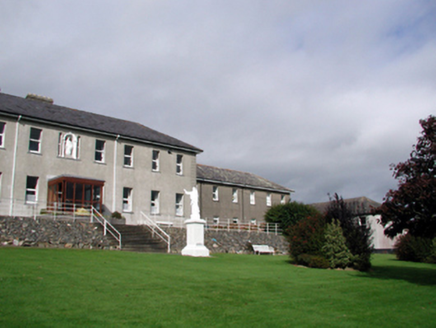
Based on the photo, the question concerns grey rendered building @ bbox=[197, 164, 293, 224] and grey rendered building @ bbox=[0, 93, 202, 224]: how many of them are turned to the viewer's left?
0

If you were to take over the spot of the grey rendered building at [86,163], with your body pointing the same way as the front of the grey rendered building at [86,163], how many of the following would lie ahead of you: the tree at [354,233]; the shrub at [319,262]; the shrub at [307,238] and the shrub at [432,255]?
4

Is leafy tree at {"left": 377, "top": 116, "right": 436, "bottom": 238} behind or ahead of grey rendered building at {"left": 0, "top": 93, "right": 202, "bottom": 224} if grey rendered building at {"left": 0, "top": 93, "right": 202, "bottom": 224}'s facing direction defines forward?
ahead

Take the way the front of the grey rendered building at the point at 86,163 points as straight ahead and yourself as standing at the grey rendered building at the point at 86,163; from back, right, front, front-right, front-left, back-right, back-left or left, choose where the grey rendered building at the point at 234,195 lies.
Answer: left
